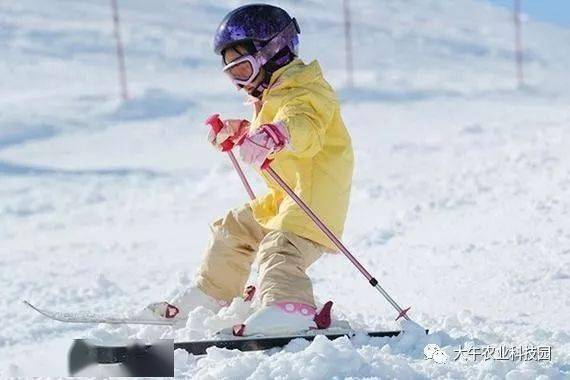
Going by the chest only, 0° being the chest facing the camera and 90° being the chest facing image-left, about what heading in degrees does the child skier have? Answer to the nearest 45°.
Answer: approximately 90°
